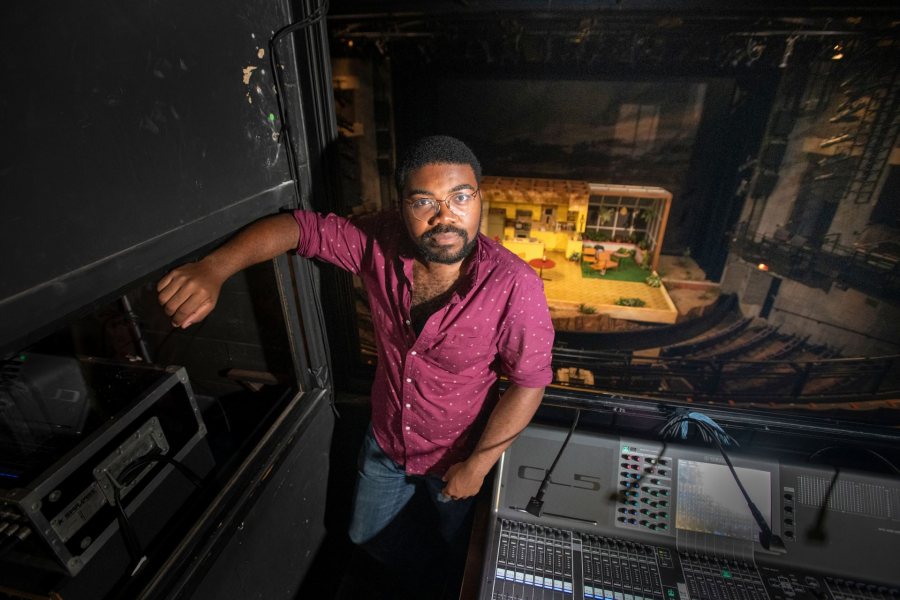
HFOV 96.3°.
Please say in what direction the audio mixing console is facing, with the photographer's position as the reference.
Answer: facing the viewer

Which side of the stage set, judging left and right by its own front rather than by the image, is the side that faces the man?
front

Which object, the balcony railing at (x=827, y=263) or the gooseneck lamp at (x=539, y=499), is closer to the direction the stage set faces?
the gooseneck lamp

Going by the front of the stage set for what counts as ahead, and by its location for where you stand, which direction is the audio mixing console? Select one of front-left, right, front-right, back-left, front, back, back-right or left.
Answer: front

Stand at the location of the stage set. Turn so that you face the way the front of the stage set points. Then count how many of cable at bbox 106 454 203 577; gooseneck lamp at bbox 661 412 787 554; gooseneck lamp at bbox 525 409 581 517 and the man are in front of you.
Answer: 4

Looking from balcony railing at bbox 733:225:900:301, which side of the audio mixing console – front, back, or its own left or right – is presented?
back

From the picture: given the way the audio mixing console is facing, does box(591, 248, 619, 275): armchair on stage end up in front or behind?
behind

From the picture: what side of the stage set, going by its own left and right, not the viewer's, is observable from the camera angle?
front

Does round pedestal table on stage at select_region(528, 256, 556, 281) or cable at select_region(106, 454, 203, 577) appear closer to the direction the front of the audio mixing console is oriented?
the cable

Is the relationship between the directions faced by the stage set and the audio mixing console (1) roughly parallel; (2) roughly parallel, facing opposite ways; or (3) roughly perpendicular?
roughly parallel

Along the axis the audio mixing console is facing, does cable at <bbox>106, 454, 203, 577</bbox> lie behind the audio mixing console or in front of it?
in front

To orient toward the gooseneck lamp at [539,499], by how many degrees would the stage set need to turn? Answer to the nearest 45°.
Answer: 0° — it already faces it

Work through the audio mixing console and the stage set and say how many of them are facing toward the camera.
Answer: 2

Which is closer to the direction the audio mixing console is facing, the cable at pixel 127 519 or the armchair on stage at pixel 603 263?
the cable

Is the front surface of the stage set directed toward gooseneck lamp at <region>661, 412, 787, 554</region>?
yes

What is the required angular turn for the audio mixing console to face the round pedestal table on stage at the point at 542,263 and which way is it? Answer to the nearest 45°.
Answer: approximately 135° to its right

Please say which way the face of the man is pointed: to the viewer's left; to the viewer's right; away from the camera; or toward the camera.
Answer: toward the camera
